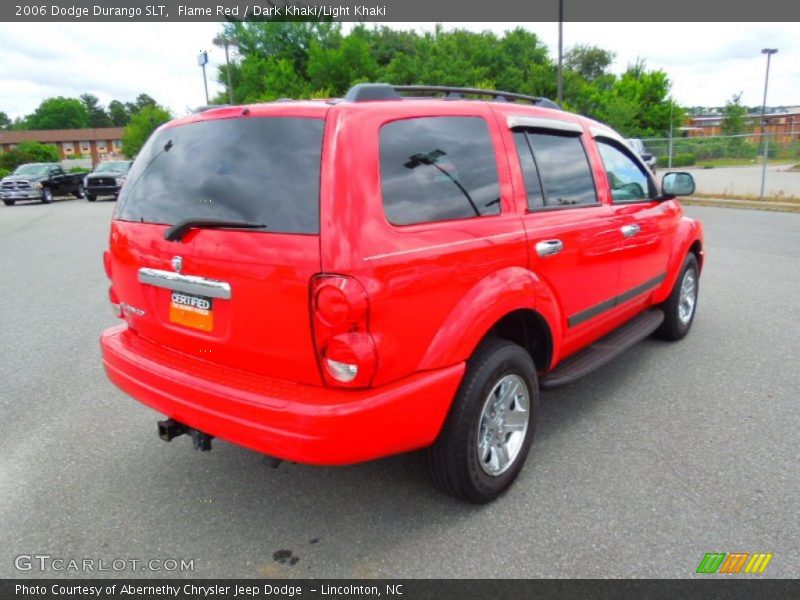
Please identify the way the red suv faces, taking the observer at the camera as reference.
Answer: facing away from the viewer and to the right of the viewer

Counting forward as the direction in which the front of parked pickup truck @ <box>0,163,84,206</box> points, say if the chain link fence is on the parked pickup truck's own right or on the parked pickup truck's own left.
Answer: on the parked pickup truck's own left

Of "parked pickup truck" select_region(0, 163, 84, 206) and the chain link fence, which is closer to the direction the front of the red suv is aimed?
the chain link fence

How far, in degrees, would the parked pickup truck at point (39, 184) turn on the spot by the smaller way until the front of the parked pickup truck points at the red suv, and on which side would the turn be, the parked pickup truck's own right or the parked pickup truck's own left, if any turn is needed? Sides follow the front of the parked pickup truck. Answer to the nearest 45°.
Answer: approximately 45° to the parked pickup truck's own left

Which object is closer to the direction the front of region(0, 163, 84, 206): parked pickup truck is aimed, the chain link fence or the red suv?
the red suv

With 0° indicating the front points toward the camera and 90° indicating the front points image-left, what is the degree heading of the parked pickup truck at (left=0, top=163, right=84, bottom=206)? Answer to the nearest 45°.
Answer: approximately 45°

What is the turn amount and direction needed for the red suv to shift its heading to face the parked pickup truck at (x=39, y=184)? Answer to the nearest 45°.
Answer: approximately 90° to its left
